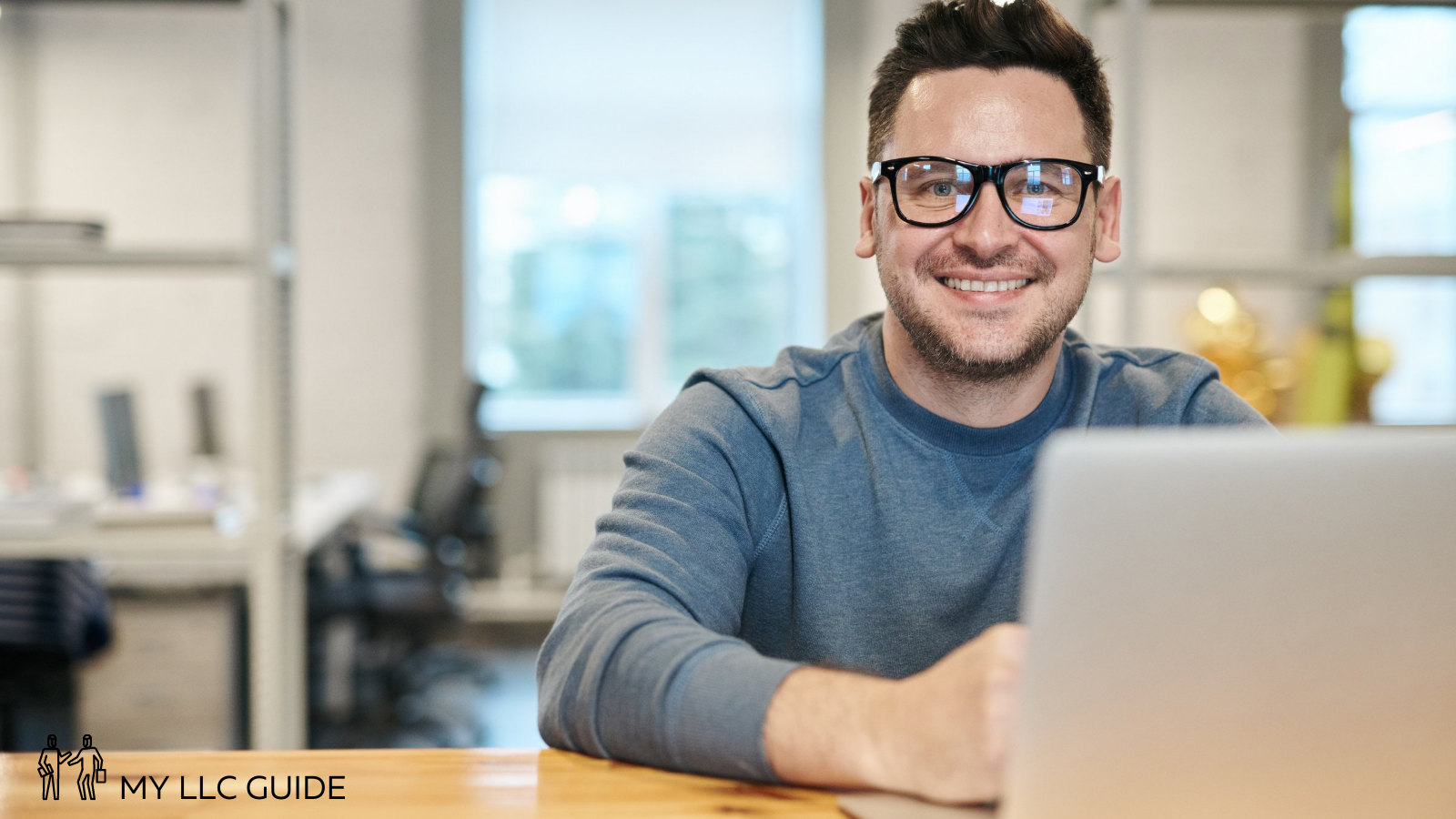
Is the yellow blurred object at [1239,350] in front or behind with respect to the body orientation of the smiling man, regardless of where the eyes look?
behind

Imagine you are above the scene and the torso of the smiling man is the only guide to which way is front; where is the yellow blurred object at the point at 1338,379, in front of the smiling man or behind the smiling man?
behind

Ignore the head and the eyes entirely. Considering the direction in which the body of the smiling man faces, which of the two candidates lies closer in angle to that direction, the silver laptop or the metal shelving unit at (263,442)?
the silver laptop

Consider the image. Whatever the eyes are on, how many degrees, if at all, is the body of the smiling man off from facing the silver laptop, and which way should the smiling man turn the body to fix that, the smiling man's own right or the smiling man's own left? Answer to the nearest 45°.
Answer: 0° — they already face it

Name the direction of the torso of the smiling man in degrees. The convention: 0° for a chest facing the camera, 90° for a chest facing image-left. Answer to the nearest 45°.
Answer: approximately 0°
